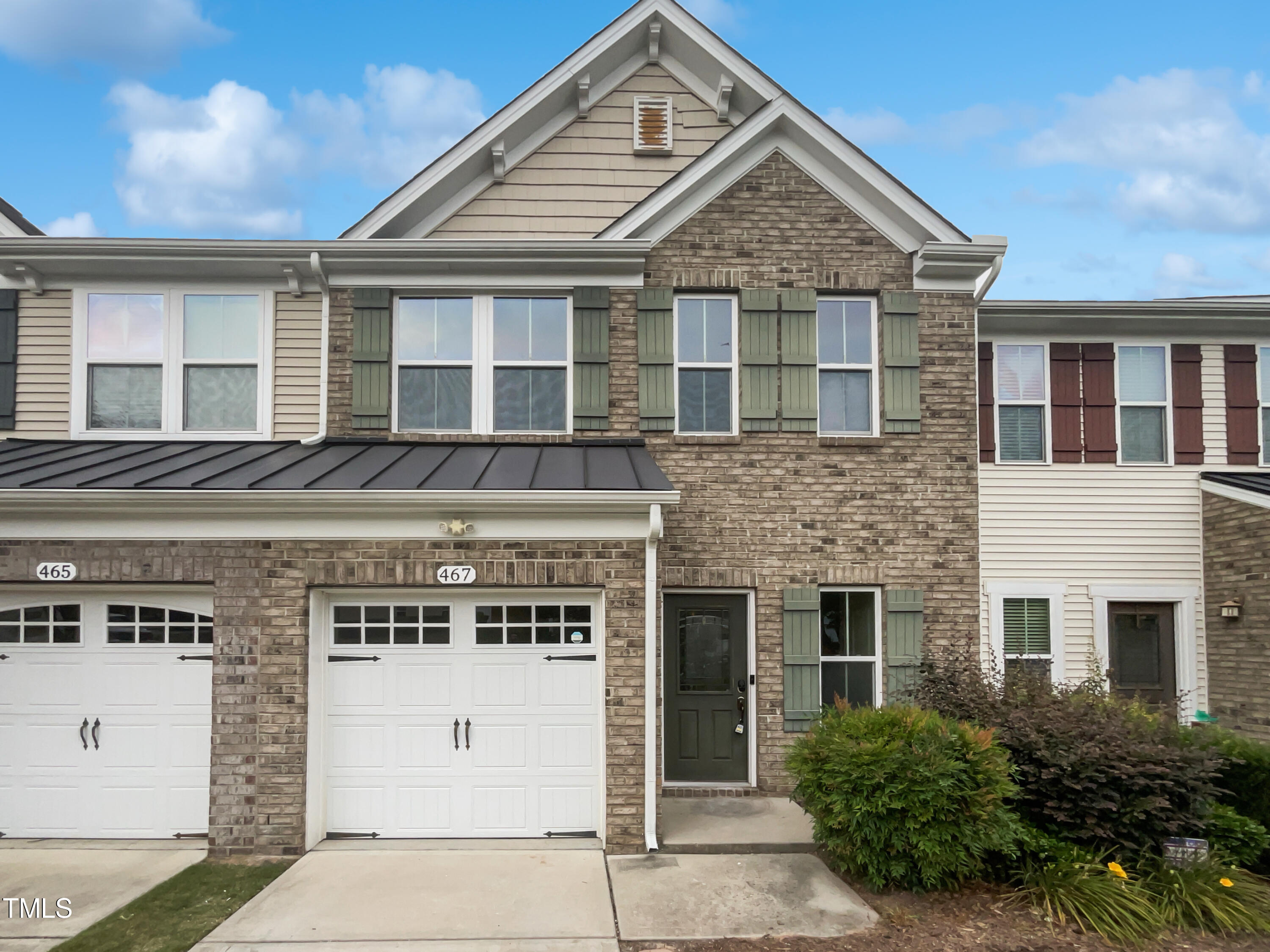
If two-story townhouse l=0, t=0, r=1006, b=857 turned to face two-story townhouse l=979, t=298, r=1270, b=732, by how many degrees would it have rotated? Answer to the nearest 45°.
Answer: approximately 90° to its left

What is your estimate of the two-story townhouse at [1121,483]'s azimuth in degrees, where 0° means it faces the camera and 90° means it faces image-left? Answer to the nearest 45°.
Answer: approximately 0°

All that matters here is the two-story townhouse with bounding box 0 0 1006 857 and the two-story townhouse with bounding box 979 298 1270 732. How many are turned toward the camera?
2

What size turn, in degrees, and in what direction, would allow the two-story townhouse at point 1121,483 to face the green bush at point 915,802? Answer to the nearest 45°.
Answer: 0° — it already faces it

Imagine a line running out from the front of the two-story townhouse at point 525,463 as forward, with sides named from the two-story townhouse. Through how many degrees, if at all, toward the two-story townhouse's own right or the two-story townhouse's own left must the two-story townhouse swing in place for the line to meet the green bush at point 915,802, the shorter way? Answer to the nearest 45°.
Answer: approximately 45° to the two-story townhouse's own left

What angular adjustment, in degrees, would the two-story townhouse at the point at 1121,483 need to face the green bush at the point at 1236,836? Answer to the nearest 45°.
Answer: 0° — it already faces it

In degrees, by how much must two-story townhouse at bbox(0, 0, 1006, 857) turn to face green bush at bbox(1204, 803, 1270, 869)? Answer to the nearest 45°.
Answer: approximately 45° to its left
